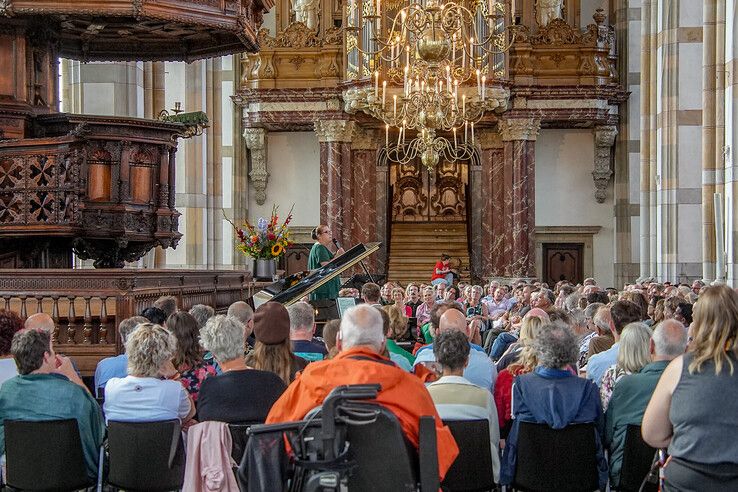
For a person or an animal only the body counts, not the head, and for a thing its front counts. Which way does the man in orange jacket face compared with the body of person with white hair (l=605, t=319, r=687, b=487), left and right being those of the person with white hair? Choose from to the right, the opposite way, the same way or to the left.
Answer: the same way

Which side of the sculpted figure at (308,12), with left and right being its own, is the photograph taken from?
front

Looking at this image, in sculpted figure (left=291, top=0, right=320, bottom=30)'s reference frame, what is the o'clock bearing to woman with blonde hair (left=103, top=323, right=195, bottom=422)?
The woman with blonde hair is roughly at 12 o'clock from the sculpted figure.

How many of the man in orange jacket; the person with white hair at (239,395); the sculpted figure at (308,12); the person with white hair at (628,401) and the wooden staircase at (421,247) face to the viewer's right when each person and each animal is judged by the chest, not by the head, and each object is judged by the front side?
0

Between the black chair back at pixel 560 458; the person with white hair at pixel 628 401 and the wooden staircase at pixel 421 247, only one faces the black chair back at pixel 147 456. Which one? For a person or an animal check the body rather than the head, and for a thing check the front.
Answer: the wooden staircase

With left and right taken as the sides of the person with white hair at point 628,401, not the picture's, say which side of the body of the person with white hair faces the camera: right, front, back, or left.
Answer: back

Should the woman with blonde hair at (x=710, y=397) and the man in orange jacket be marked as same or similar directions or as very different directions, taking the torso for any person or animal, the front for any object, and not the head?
same or similar directions

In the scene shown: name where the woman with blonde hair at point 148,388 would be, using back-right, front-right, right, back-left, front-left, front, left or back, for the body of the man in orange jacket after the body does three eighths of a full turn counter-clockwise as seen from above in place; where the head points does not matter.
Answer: right

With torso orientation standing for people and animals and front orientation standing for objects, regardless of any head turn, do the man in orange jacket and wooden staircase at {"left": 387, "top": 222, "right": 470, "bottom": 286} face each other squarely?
yes

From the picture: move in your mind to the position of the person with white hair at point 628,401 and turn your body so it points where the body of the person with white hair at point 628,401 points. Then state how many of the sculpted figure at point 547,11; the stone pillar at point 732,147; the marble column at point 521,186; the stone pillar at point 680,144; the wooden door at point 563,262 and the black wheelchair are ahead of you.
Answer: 5

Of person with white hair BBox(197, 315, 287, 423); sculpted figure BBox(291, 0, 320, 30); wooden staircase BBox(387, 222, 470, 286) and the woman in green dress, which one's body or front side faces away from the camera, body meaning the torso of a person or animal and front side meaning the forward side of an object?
the person with white hair

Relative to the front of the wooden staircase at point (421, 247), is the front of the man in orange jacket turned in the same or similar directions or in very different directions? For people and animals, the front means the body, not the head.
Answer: very different directions

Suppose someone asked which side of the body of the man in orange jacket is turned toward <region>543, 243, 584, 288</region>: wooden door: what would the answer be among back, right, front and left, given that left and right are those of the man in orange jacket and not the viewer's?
front

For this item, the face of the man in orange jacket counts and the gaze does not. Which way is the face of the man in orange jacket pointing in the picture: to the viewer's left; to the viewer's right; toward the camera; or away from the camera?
away from the camera

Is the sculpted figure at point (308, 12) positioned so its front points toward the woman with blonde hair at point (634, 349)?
yes

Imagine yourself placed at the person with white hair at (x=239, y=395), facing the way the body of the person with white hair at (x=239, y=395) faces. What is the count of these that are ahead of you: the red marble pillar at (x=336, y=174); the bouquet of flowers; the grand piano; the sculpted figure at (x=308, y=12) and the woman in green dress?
5

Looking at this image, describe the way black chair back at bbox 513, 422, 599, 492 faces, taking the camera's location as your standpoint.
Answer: facing away from the viewer

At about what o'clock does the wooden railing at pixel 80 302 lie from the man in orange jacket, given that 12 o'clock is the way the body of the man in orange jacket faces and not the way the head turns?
The wooden railing is roughly at 11 o'clock from the man in orange jacket.

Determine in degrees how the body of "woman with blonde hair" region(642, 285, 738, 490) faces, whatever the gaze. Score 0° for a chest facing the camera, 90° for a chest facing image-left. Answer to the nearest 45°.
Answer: approximately 180°

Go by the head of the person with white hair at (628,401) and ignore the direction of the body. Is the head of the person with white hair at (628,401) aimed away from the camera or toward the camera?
away from the camera

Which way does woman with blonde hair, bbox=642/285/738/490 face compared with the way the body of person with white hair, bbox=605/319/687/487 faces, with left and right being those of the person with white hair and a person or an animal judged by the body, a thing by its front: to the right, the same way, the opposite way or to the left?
the same way

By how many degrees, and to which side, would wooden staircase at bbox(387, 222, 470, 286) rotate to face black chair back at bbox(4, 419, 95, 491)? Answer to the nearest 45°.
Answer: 0° — it already faces it
